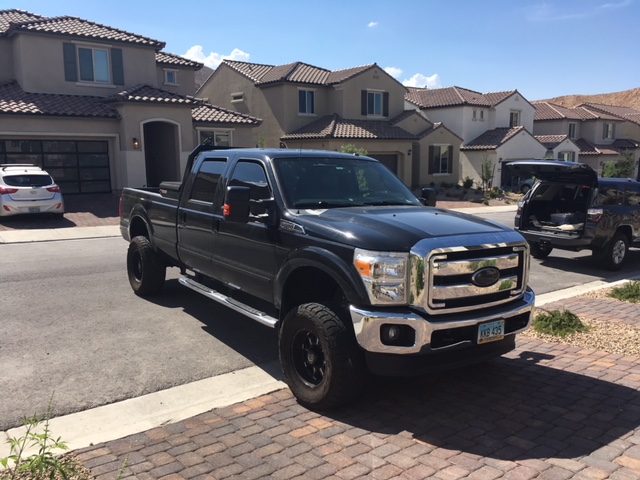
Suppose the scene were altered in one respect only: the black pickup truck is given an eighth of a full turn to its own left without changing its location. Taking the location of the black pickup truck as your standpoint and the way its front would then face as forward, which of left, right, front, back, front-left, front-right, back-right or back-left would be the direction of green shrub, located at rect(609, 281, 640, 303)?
front-left

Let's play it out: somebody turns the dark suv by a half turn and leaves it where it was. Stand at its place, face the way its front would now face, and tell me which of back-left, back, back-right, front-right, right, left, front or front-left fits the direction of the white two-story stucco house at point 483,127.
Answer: back-right

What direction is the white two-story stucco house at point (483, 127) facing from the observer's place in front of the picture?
facing the viewer and to the right of the viewer

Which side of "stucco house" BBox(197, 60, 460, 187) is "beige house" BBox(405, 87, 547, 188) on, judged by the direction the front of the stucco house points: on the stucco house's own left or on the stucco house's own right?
on the stucco house's own left

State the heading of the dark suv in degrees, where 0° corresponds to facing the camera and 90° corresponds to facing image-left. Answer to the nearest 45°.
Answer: approximately 225°

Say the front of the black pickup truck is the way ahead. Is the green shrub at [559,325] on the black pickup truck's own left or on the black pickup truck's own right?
on the black pickup truck's own left

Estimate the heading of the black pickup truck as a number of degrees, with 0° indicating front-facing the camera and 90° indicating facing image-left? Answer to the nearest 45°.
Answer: approximately 315°

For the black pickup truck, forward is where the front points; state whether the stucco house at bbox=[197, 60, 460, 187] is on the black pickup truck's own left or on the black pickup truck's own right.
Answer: on the black pickup truck's own left

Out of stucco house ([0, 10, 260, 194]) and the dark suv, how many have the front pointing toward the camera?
1

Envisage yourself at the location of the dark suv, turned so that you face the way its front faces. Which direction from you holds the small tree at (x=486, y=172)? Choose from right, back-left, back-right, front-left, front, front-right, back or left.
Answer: front-left

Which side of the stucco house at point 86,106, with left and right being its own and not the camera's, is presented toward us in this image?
front
